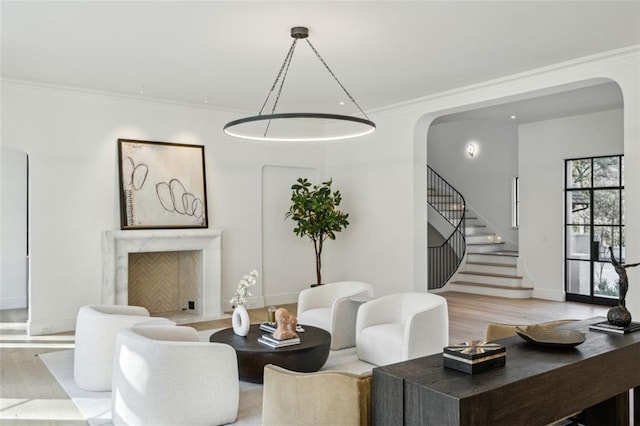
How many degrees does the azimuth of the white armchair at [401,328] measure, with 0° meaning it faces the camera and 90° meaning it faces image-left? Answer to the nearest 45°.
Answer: approximately 45°

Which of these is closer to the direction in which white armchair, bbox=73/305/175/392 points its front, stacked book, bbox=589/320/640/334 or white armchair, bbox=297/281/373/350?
the white armchair

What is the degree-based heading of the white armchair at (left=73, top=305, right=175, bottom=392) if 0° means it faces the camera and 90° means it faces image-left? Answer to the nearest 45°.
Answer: approximately 225°

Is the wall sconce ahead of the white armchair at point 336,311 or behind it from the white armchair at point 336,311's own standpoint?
behind

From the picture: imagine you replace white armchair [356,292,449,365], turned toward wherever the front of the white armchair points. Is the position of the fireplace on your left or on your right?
on your right
